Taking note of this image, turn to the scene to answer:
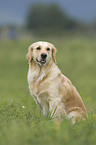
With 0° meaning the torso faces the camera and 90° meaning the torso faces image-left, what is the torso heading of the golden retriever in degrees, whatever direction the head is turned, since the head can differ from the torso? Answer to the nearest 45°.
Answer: approximately 45°
